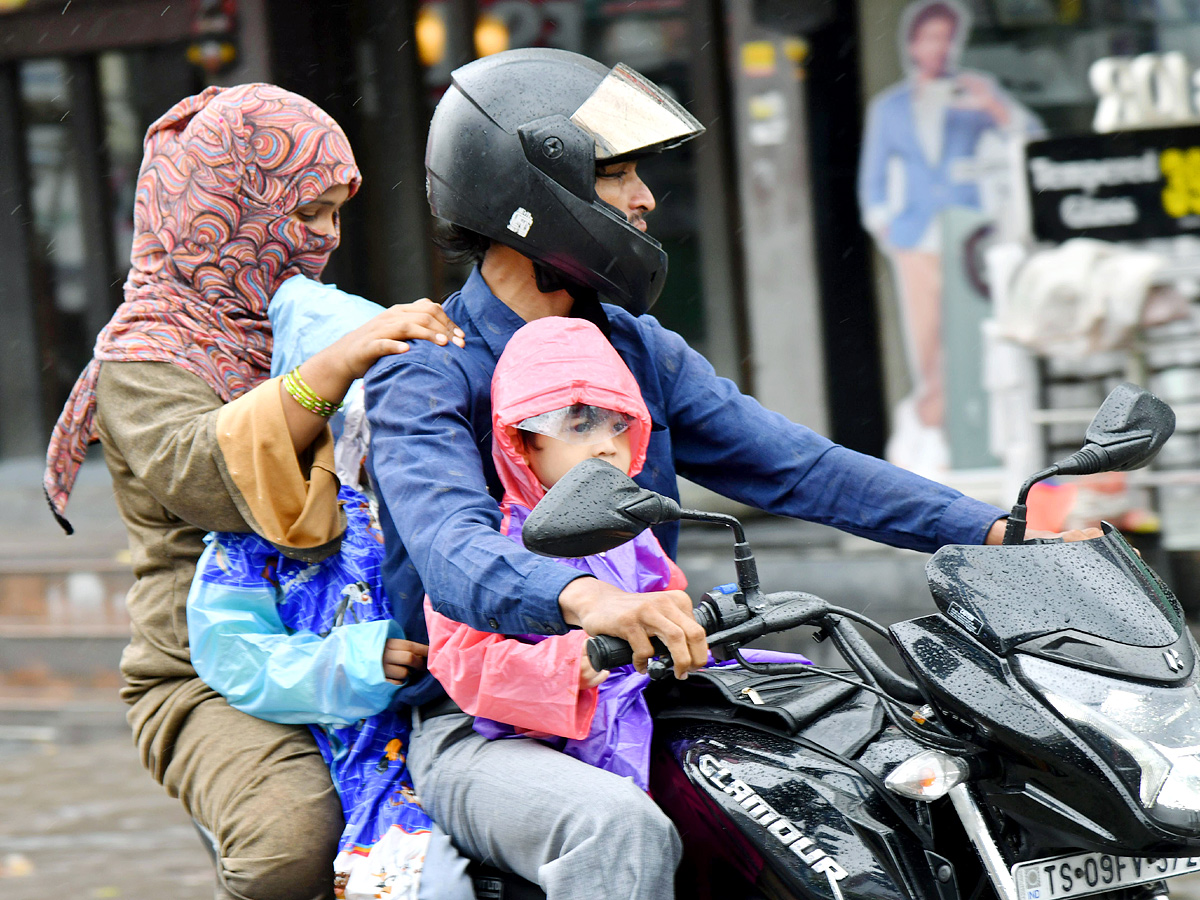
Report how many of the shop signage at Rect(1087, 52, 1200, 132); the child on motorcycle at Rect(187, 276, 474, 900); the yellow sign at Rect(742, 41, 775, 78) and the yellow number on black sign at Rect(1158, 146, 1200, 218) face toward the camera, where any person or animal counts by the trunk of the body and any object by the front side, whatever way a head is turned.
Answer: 3

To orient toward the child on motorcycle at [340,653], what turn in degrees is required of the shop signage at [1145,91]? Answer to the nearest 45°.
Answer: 0° — it already faces them

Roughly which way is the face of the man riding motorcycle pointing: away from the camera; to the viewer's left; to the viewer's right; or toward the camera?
to the viewer's right

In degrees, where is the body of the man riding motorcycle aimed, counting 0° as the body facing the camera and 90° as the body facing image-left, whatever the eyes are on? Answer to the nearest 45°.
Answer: approximately 315°

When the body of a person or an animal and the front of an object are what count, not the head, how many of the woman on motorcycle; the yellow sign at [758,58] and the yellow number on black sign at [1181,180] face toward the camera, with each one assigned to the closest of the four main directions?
2

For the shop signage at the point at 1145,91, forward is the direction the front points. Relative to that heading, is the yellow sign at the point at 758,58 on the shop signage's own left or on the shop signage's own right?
on the shop signage's own right

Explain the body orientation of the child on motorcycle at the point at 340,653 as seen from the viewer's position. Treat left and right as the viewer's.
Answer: facing to the right of the viewer
